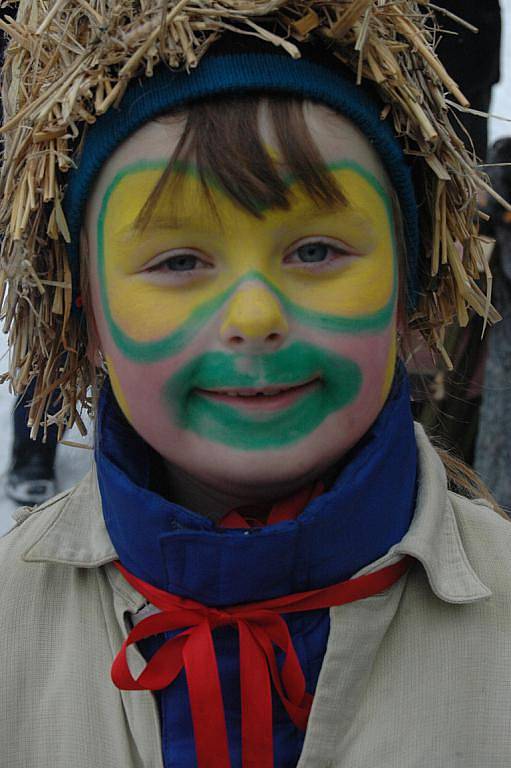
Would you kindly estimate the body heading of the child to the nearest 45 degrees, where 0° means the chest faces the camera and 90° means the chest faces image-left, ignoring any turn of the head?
approximately 0°

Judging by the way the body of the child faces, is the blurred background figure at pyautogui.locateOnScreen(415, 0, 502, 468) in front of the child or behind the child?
behind

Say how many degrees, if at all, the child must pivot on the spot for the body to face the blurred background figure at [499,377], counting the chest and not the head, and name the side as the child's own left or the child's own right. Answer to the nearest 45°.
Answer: approximately 135° to the child's own left

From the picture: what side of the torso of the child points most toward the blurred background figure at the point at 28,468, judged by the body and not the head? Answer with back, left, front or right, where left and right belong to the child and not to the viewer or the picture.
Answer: back
